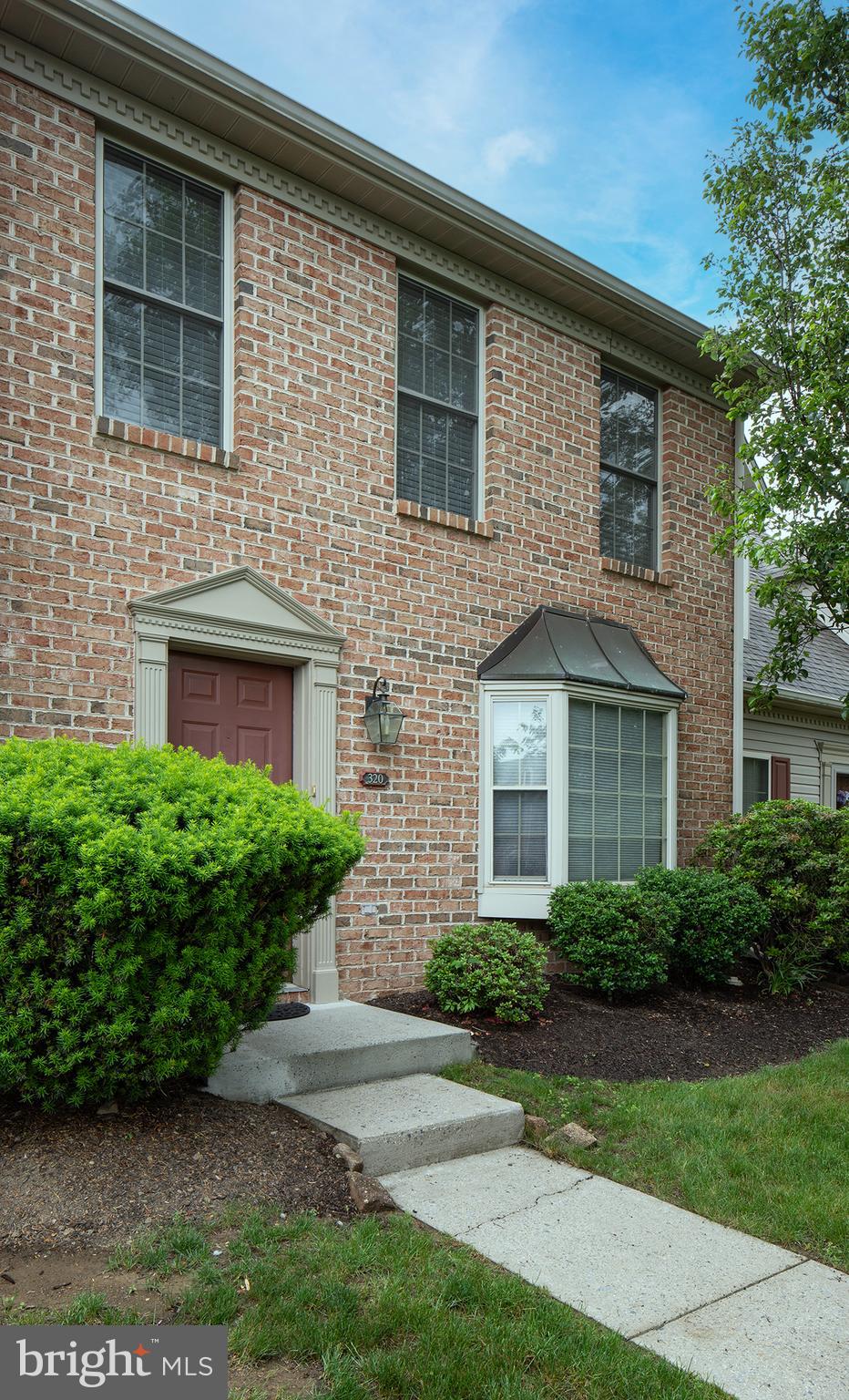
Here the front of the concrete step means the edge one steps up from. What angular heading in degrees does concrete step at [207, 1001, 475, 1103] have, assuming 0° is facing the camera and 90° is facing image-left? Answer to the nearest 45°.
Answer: approximately 315°

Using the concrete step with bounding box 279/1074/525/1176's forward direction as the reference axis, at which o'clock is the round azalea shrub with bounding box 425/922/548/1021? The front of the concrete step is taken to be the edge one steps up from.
The round azalea shrub is roughly at 8 o'clock from the concrete step.

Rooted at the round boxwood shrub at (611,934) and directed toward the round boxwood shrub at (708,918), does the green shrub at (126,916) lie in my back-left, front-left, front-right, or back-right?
back-right

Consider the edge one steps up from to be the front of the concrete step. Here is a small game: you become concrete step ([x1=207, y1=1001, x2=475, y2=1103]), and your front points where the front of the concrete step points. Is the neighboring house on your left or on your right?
on your left

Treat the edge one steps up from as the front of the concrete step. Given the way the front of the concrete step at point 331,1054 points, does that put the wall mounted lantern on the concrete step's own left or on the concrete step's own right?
on the concrete step's own left

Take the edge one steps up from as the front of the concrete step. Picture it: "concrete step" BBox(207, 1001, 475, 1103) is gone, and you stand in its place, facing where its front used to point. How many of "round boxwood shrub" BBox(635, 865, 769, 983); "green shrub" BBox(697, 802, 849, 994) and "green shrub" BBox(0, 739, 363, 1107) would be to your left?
2

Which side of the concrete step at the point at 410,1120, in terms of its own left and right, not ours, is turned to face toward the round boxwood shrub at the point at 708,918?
left

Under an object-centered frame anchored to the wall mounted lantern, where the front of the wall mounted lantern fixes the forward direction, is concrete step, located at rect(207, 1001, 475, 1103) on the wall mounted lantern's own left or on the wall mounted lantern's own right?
on the wall mounted lantern's own right

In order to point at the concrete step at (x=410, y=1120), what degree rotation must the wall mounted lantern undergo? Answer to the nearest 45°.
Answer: approximately 45° to its right

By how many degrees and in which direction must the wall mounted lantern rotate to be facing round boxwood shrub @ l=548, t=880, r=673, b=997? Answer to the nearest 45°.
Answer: approximately 45° to its left
